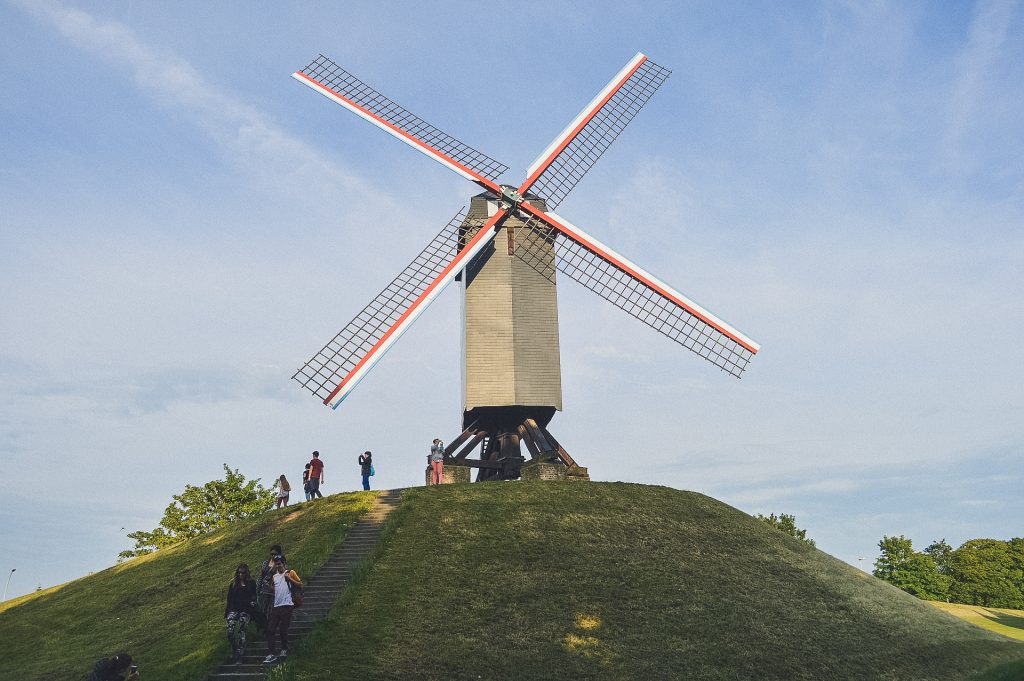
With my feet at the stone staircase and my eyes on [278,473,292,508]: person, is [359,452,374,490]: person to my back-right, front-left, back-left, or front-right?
front-right

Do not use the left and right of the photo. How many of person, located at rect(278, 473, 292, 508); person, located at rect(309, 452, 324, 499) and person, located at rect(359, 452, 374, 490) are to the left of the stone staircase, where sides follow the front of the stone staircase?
0

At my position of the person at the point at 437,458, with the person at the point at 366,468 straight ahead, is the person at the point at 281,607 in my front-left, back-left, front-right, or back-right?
front-left

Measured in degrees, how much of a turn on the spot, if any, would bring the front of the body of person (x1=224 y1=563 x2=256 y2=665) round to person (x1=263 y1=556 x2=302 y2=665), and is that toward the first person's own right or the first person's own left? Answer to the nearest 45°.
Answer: approximately 45° to the first person's own left

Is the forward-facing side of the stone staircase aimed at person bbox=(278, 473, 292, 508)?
no

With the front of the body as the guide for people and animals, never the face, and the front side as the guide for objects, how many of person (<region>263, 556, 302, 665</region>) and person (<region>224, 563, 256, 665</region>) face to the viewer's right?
0

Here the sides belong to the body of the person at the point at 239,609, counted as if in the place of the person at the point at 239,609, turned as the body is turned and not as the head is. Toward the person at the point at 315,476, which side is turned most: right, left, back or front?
back

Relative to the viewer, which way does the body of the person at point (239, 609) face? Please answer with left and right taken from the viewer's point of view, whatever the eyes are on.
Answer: facing the viewer

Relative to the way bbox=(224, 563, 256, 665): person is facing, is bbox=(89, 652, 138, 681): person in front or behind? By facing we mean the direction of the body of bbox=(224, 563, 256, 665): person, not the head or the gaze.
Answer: in front

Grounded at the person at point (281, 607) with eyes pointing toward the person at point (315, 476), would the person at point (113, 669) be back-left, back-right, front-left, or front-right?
back-left

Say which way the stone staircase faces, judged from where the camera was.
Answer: facing the viewer and to the left of the viewer

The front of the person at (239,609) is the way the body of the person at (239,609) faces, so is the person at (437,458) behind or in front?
behind

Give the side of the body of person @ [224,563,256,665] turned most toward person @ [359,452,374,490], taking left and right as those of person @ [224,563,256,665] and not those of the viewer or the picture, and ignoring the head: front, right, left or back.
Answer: back

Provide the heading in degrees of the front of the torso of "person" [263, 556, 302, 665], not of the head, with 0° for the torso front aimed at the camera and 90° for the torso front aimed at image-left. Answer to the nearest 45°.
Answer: approximately 45°
